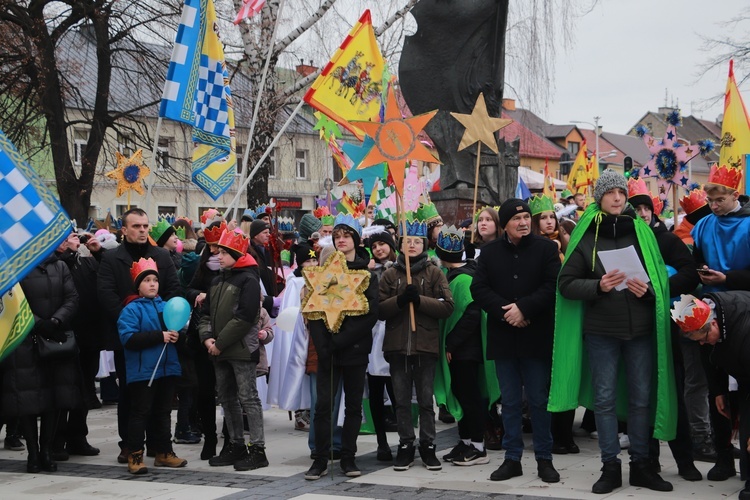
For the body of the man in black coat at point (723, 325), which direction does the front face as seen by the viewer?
to the viewer's left

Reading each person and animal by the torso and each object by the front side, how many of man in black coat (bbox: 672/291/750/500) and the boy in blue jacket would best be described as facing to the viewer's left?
1

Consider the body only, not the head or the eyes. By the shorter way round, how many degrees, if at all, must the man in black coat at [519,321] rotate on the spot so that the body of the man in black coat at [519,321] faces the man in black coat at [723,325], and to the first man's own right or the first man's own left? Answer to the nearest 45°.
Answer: approximately 45° to the first man's own left

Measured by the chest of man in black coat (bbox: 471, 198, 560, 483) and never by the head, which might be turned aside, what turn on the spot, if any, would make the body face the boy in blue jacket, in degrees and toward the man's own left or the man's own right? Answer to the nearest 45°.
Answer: approximately 90° to the man's own right

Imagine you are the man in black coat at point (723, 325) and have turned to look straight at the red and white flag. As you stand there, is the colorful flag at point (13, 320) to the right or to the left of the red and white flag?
left

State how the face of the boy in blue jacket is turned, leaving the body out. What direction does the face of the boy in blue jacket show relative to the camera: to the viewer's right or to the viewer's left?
to the viewer's right

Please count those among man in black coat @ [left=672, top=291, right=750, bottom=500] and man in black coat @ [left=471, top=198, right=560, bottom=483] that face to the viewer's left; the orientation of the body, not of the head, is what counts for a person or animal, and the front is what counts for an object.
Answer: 1

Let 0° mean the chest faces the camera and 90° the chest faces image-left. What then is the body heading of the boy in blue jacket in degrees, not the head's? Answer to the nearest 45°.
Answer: approximately 315°

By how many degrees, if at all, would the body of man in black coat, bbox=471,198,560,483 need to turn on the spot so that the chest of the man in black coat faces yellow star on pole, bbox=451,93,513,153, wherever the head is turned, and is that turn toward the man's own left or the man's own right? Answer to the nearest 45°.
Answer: approximately 180°
